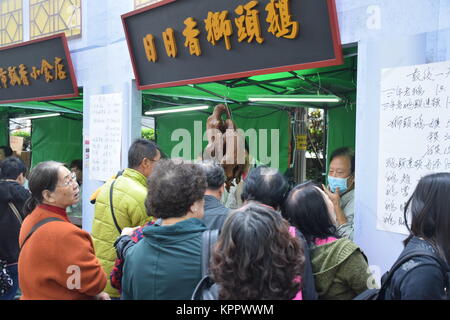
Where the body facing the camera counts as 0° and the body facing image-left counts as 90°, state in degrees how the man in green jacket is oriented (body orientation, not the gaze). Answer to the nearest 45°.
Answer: approximately 225°

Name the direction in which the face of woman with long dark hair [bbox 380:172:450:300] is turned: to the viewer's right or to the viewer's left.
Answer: to the viewer's left

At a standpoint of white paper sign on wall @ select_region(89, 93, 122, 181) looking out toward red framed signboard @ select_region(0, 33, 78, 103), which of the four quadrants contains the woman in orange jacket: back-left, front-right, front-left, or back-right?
back-left

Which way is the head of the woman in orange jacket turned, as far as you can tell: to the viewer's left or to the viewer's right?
to the viewer's right

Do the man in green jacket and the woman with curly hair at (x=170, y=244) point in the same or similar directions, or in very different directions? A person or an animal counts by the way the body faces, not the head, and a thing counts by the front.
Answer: same or similar directions

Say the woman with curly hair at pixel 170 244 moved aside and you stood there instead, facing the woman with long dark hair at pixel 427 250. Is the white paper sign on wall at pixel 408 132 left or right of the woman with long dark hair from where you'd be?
left

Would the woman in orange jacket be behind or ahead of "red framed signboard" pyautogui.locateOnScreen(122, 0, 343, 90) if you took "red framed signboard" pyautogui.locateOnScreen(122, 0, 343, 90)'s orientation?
ahead

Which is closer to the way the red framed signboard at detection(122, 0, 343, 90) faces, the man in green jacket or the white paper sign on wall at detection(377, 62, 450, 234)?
the man in green jacket

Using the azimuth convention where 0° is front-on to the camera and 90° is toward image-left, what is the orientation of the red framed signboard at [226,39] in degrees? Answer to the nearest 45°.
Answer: approximately 45°

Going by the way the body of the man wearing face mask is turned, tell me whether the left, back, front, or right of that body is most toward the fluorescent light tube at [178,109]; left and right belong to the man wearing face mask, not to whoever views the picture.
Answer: right

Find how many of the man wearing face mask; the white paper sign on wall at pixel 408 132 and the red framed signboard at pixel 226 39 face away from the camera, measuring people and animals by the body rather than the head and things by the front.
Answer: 0

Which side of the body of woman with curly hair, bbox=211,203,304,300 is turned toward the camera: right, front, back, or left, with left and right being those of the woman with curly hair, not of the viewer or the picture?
back

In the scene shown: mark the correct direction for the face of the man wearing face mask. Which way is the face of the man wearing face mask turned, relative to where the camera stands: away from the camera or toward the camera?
toward the camera

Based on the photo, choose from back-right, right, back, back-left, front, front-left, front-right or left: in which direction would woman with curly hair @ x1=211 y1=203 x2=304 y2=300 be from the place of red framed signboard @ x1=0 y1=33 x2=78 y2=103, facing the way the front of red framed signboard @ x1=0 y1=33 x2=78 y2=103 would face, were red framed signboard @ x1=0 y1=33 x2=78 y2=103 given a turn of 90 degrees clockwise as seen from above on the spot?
back-left

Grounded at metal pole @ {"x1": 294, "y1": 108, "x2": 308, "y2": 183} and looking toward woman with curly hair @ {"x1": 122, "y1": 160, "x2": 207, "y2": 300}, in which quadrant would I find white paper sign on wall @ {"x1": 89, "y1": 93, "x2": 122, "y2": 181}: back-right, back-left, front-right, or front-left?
front-right

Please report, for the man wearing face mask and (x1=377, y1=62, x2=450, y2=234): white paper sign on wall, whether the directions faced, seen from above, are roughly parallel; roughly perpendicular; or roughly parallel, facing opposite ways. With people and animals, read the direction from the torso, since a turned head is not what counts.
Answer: roughly parallel

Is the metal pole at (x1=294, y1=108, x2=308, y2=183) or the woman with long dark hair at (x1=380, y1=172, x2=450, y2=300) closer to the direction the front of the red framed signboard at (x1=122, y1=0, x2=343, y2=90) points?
the woman with long dark hair
